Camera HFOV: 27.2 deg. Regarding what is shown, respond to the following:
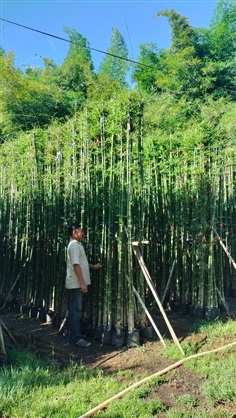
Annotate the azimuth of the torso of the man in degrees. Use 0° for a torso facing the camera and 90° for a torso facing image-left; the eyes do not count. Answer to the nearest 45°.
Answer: approximately 270°

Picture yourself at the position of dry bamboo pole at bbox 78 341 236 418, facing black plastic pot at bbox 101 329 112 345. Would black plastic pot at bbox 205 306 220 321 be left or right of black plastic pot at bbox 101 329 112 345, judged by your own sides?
right

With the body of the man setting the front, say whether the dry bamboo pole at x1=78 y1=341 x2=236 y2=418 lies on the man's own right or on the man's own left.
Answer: on the man's own right

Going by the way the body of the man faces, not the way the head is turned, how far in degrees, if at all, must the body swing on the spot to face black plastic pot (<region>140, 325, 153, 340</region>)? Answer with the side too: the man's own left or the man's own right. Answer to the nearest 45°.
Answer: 0° — they already face it

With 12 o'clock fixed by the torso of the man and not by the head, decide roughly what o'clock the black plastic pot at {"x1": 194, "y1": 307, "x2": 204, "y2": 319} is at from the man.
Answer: The black plastic pot is roughly at 11 o'clock from the man.

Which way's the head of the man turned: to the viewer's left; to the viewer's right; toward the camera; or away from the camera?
to the viewer's right

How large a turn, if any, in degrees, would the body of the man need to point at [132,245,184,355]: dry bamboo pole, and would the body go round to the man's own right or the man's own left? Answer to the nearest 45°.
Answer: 0° — they already face it
